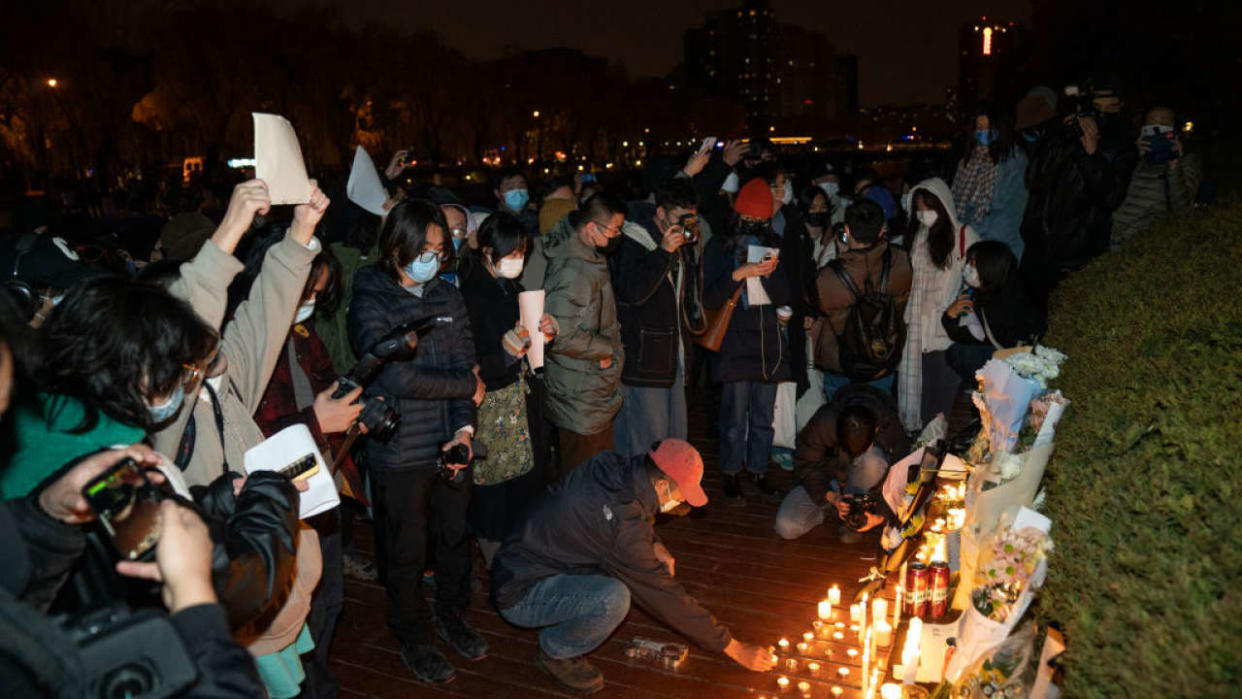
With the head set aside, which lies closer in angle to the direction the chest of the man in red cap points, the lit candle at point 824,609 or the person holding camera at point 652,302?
the lit candle

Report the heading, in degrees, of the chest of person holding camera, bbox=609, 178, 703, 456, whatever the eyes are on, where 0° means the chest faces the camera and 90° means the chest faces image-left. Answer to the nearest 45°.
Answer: approximately 315°

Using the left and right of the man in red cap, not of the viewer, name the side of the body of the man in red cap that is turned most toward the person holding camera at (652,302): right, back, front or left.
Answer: left

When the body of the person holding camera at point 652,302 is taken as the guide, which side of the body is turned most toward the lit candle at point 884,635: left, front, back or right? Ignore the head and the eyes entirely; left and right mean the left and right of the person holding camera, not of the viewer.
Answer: front

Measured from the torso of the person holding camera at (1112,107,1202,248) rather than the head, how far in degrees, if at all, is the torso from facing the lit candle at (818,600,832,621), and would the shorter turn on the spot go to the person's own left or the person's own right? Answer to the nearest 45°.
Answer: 0° — they already face it

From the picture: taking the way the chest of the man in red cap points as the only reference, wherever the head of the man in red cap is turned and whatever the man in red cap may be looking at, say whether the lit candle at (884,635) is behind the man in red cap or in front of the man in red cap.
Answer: in front

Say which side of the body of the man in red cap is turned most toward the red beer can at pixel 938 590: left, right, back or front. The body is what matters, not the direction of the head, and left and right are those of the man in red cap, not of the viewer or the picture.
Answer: front

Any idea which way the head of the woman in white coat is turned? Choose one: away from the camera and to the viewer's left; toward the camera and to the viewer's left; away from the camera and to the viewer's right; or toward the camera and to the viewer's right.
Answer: toward the camera and to the viewer's left

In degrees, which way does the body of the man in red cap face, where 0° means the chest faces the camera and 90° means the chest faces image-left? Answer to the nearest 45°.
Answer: approximately 270°

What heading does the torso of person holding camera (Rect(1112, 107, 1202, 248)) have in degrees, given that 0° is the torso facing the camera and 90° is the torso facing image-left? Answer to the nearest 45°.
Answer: approximately 0°

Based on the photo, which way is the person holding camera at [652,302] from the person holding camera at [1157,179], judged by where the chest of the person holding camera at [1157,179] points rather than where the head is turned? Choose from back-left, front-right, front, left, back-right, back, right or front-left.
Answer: front-right

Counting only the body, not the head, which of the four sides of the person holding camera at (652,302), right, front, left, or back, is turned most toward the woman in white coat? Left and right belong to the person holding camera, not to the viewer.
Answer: left

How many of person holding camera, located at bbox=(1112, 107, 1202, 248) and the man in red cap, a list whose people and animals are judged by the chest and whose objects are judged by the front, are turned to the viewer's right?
1

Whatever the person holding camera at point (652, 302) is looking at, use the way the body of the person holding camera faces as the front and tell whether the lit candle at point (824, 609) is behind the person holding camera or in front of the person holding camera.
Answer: in front

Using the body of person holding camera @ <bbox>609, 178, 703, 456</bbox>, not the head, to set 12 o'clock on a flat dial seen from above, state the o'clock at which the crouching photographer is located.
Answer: The crouching photographer is roughly at 11 o'clock from the person holding camera.
